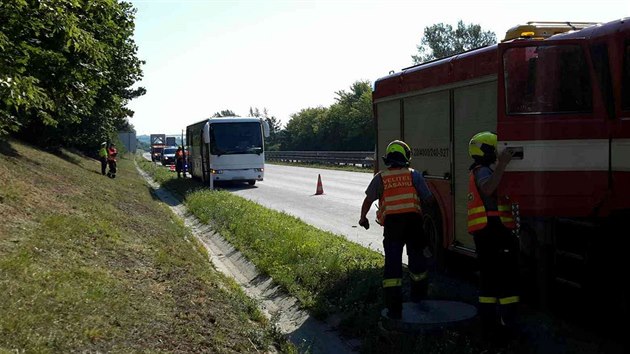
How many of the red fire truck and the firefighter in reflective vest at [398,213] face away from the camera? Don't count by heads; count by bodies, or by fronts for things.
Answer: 1

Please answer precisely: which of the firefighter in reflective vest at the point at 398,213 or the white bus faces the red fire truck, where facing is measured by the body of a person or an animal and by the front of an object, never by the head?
the white bus

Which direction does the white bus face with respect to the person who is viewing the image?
facing the viewer

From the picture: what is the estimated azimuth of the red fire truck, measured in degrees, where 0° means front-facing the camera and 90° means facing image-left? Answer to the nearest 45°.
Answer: approximately 315°

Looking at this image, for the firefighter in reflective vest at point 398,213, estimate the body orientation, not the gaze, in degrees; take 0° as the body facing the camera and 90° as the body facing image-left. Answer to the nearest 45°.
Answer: approximately 180°

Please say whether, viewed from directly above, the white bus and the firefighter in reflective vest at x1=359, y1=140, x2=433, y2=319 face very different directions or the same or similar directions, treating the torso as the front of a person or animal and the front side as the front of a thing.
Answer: very different directions

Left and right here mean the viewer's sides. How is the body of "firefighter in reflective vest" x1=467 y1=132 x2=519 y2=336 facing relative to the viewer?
facing to the right of the viewer

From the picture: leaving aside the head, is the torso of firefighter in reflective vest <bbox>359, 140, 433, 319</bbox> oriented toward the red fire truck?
no

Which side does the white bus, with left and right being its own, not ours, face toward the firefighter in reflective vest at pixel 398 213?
front

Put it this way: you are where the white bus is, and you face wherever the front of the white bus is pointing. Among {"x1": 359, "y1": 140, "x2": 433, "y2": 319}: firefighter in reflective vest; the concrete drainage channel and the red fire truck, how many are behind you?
0

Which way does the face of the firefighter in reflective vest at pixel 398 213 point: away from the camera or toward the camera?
away from the camera

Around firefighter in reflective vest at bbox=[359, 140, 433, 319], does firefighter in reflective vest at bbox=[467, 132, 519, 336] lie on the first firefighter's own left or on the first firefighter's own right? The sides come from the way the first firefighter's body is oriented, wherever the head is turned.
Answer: on the first firefighter's own right

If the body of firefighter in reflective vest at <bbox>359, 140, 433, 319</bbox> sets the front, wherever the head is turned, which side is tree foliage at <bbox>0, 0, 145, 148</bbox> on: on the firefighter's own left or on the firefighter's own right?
on the firefighter's own left

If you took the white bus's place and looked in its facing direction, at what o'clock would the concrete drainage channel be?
The concrete drainage channel is roughly at 12 o'clock from the white bus.
